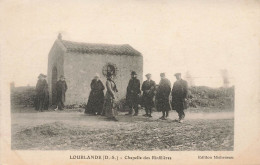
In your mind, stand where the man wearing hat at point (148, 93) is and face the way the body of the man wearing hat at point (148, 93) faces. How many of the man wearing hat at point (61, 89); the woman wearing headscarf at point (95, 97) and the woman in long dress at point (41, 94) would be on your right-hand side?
3

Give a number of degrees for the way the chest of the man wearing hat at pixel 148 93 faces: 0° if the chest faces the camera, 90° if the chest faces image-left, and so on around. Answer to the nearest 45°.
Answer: approximately 0°

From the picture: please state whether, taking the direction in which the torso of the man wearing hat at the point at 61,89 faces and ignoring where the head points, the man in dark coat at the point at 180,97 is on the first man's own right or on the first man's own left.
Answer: on the first man's own left

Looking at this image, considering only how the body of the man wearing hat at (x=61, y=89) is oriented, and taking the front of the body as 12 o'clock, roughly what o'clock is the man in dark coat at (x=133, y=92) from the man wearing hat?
The man in dark coat is roughly at 9 o'clock from the man wearing hat.

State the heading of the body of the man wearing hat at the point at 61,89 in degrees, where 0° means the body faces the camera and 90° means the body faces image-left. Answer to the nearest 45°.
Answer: approximately 0°

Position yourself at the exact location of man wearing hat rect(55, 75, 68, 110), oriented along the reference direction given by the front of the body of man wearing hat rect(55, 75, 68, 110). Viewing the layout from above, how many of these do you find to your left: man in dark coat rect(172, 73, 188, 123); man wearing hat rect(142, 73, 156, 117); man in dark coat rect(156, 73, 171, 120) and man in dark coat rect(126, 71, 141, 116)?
4
